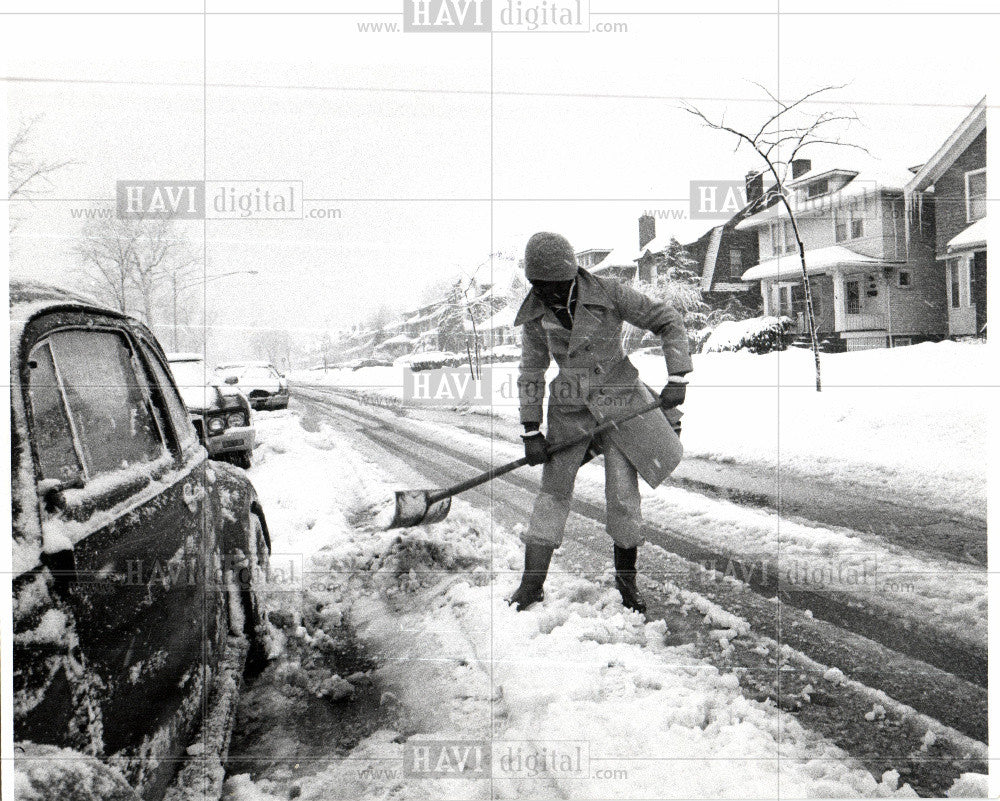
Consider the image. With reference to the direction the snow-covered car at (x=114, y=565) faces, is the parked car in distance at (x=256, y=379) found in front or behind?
behind

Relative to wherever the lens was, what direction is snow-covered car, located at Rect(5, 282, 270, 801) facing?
facing the viewer and to the left of the viewer

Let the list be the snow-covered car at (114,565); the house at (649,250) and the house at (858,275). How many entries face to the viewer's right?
0

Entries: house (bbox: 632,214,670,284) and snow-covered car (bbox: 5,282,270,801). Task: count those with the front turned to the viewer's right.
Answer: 0

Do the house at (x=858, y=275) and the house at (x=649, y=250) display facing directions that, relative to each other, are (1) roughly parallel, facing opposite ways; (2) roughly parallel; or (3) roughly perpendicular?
roughly parallel
